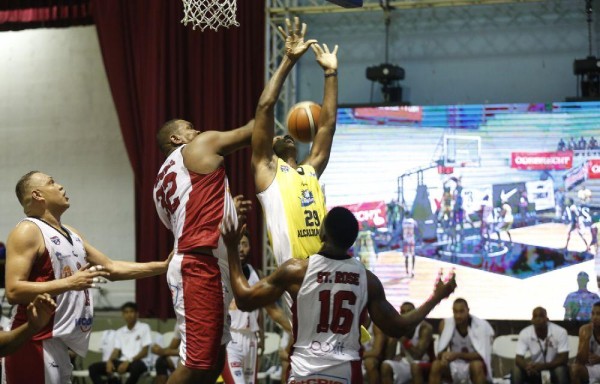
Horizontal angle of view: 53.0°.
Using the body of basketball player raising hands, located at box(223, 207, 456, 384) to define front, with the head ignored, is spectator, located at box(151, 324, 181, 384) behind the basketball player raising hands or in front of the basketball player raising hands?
in front

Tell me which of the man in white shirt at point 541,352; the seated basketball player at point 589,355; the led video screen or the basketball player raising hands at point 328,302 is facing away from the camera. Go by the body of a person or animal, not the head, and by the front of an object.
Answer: the basketball player raising hands

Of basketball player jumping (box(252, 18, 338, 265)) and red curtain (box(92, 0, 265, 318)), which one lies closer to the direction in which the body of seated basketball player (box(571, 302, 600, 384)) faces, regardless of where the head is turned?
the basketball player jumping

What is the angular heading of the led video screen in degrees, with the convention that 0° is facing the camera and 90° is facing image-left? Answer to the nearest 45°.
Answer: approximately 0°

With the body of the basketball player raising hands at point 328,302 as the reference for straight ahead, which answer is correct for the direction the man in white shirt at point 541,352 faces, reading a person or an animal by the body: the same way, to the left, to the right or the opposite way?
the opposite way

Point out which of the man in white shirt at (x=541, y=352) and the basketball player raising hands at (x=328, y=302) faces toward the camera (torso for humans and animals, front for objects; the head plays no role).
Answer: the man in white shirt

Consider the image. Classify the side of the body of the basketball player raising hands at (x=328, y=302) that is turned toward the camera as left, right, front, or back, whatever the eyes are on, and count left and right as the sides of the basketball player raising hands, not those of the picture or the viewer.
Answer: back

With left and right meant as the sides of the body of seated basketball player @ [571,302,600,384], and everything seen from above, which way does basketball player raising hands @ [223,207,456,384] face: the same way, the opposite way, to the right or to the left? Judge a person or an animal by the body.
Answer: the opposite way

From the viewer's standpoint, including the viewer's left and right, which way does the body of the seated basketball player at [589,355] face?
facing the viewer

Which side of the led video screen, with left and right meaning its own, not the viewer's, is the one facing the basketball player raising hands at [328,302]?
front

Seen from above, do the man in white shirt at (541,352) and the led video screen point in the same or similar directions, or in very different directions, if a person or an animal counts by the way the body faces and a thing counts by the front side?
same or similar directions

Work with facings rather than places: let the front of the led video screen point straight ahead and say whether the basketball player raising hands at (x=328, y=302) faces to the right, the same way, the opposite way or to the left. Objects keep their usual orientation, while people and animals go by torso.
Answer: the opposite way

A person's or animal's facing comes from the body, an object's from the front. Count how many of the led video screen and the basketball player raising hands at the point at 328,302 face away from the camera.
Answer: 1
